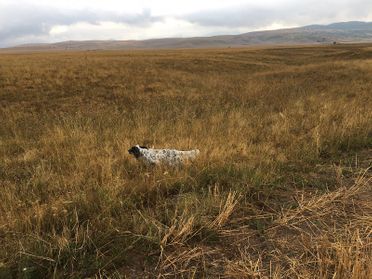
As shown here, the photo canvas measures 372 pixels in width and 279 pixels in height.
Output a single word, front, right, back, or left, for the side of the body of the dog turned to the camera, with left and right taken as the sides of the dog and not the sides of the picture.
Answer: left
